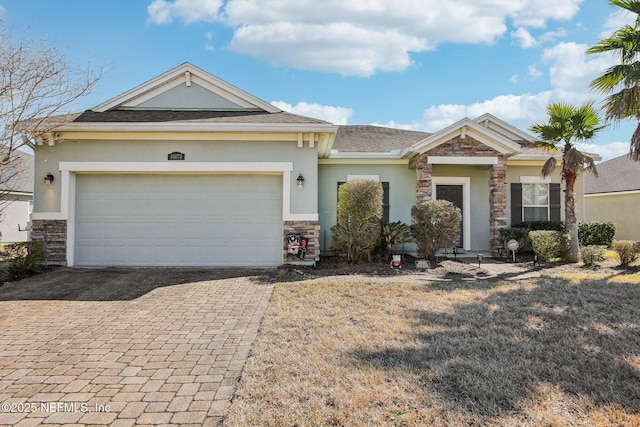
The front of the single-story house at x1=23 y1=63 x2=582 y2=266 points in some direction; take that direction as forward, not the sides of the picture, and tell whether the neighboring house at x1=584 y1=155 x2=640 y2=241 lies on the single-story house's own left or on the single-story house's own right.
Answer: on the single-story house's own left

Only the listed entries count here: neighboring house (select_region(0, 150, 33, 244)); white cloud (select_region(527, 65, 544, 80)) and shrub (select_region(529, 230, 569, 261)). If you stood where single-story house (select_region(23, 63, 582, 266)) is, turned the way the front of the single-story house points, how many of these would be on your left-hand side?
2

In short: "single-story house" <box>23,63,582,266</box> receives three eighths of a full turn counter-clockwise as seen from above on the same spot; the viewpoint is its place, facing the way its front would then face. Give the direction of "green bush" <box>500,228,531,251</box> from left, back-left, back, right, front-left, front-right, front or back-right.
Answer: front-right

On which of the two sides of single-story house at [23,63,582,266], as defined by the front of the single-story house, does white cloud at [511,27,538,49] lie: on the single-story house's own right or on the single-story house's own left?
on the single-story house's own left

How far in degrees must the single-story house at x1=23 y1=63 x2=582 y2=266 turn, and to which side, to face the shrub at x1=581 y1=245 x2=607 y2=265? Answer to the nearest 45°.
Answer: approximately 90° to its left

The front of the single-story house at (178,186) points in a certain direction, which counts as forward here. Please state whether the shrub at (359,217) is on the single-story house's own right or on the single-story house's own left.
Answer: on the single-story house's own left

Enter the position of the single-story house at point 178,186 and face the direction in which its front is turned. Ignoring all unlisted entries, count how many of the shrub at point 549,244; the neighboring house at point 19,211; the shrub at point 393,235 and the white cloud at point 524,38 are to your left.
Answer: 3

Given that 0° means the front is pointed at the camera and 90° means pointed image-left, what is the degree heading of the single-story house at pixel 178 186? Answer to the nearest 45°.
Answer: approximately 0°

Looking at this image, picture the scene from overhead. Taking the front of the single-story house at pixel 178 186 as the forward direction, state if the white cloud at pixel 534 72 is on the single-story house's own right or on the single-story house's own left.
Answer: on the single-story house's own left

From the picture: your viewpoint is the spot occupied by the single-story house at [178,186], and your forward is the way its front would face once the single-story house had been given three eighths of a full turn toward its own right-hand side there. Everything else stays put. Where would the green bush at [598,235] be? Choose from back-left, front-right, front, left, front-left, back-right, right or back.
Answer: back-right
